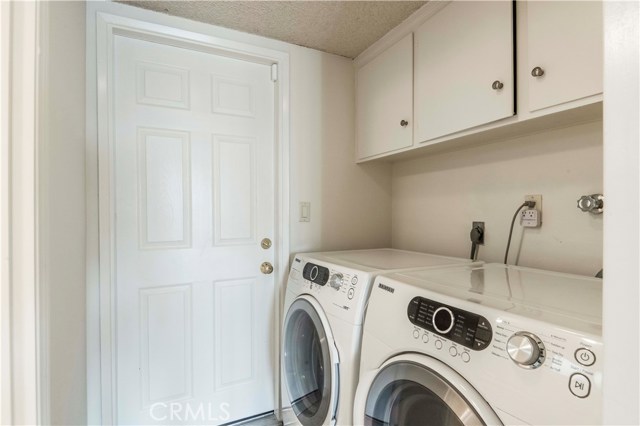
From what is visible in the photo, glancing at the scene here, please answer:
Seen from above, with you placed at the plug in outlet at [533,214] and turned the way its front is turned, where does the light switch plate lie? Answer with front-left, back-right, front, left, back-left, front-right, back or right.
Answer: front-right

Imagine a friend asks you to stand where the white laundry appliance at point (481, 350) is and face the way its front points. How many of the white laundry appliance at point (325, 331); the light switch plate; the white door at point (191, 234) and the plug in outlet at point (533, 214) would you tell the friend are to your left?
0

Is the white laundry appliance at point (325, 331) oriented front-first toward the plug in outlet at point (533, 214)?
no

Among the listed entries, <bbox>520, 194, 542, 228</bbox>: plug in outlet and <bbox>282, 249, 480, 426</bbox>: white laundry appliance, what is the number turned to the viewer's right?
0

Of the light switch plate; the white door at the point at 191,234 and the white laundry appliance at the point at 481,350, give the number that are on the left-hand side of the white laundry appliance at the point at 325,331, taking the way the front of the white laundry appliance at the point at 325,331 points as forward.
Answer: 1

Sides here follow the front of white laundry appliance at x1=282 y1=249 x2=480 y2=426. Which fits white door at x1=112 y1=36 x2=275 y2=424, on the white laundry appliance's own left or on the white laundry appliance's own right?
on the white laundry appliance's own right

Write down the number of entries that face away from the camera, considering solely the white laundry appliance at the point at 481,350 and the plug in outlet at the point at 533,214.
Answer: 0

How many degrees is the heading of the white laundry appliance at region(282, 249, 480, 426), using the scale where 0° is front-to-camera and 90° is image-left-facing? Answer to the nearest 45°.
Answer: approximately 45°

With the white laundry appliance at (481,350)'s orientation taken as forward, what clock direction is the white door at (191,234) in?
The white door is roughly at 2 o'clock from the white laundry appliance.

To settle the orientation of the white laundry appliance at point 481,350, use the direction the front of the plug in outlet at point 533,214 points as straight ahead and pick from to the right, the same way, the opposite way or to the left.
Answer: the same way

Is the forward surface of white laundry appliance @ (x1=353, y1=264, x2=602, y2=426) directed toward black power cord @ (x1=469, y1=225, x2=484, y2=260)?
no

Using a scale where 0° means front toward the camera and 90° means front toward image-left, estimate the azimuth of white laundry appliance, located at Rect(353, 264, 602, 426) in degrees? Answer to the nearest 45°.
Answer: approximately 45°

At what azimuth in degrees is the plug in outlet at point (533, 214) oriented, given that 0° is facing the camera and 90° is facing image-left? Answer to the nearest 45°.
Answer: approximately 45°

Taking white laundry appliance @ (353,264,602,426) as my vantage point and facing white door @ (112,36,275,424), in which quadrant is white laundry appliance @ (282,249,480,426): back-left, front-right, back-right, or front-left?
front-right

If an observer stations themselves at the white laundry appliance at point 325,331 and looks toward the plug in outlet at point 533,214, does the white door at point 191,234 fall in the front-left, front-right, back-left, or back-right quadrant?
back-left

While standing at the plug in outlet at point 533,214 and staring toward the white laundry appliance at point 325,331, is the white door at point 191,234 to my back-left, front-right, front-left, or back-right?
front-right

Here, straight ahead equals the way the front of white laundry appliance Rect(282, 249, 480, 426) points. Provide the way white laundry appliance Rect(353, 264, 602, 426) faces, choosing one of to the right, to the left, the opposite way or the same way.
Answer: the same way

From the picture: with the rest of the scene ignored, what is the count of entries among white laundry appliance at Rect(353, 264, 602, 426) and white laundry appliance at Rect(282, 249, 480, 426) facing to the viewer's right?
0
